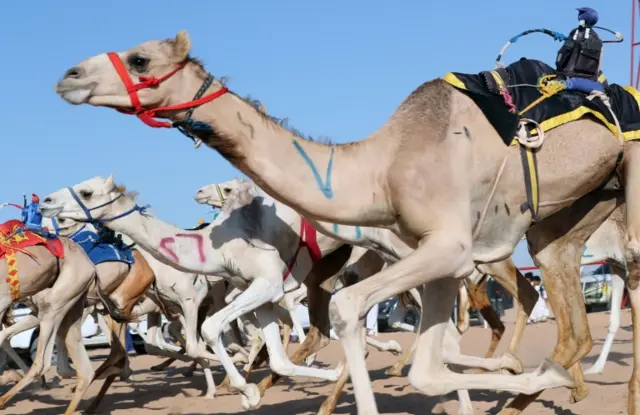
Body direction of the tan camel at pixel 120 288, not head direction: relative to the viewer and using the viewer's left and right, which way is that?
facing to the left of the viewer

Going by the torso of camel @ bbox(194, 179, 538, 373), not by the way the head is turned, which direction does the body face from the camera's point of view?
to the viewer's left

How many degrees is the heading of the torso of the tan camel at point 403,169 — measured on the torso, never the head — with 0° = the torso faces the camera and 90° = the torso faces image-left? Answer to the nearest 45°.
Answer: approximately 90°

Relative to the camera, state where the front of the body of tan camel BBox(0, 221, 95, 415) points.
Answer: to the viewer's left

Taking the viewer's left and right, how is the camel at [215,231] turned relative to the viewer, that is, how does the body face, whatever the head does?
facing to the left of the viewer

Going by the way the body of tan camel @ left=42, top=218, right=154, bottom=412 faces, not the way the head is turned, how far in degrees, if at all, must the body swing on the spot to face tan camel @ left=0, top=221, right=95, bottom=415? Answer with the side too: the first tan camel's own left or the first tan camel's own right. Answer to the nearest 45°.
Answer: approximately 45° to the first tan camel's own left
